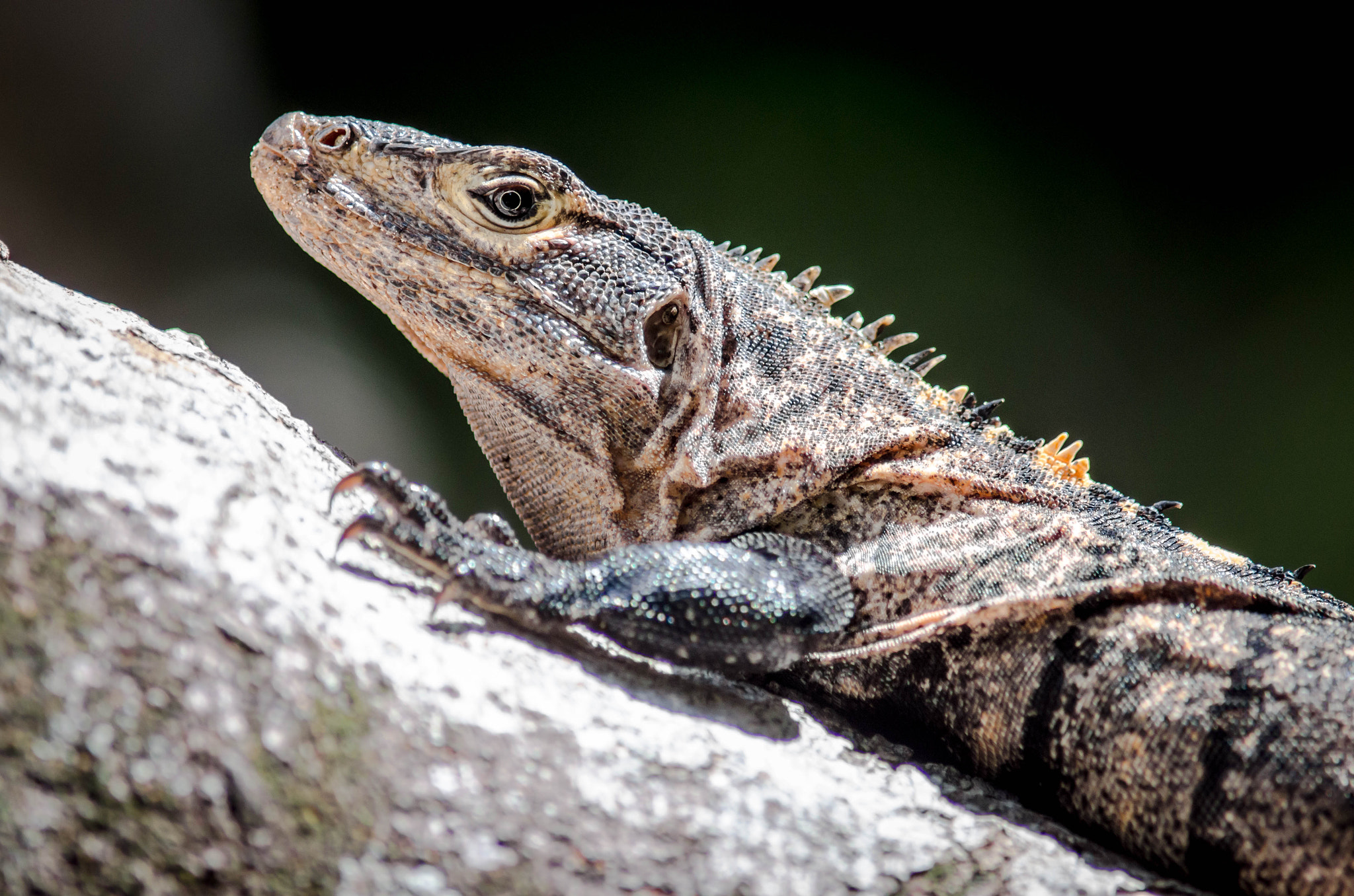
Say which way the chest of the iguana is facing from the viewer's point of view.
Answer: to the viewer's left
